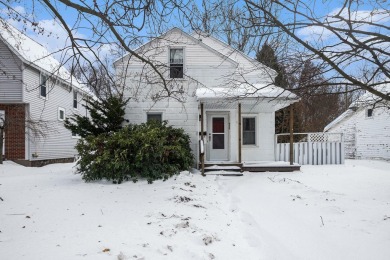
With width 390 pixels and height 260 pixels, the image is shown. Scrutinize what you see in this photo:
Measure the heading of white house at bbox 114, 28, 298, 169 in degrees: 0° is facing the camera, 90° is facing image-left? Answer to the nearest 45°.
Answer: approximately 0°

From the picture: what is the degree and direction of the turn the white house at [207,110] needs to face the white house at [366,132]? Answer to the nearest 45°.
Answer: approximately 135° to its left

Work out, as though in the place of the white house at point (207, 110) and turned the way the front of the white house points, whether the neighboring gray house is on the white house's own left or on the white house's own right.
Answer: on the white house's own right

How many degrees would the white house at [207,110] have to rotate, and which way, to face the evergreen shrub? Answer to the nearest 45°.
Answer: approximately 45° to its right

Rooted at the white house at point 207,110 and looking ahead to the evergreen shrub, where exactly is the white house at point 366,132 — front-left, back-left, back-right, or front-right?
back-left

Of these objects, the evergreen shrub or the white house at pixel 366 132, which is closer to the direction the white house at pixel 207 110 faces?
the evergreen shrub

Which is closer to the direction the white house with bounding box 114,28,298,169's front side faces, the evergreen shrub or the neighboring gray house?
the evergreen shrub
